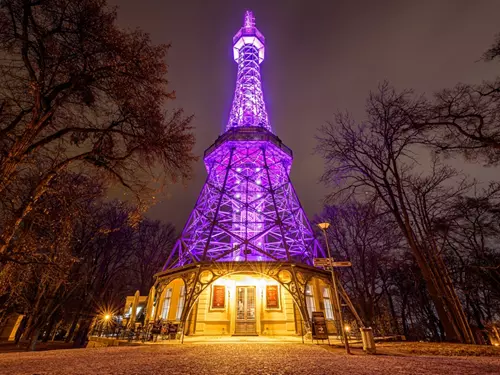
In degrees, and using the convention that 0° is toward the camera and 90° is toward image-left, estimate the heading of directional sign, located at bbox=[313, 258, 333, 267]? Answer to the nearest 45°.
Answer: approximately 0°
